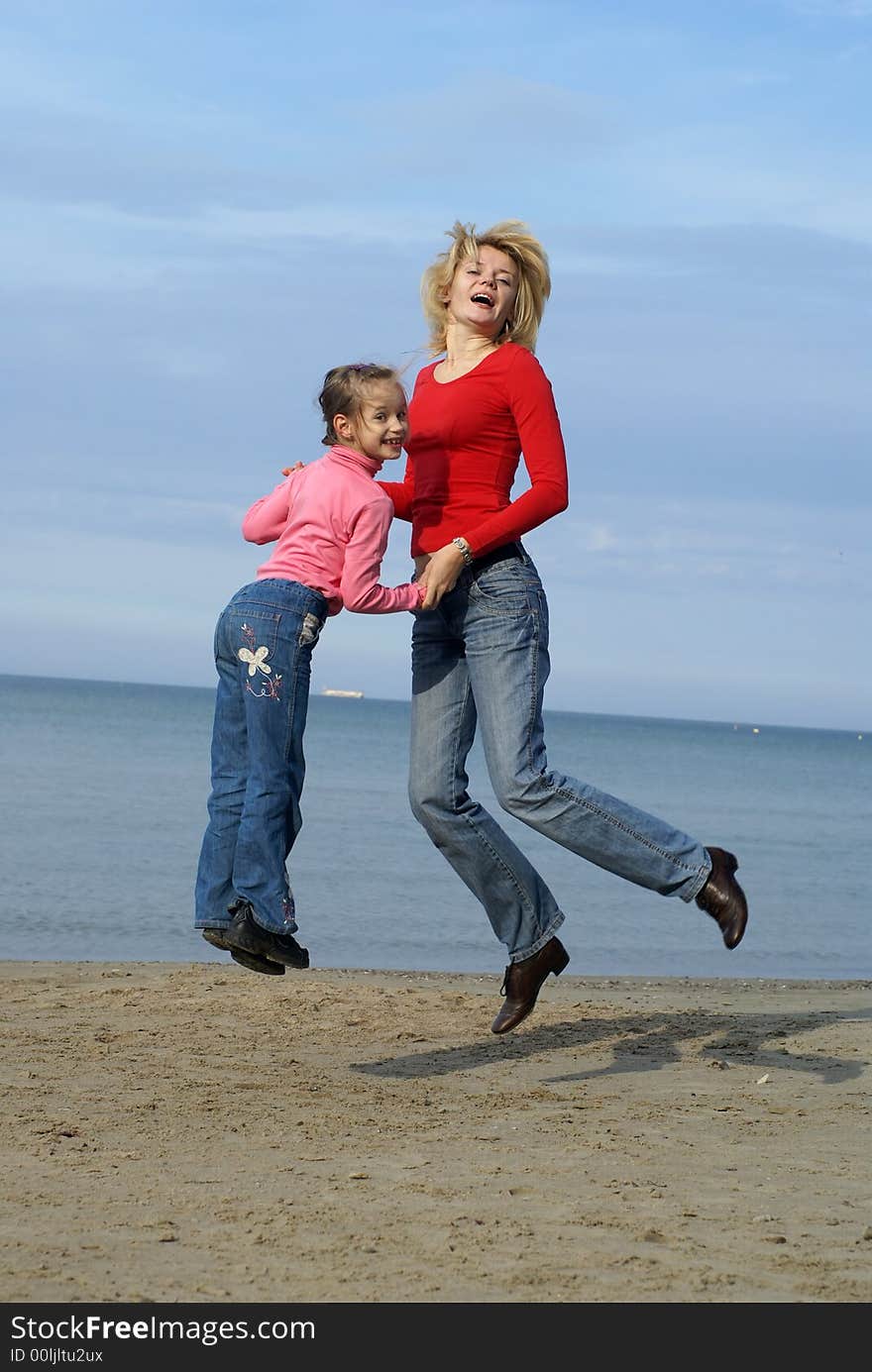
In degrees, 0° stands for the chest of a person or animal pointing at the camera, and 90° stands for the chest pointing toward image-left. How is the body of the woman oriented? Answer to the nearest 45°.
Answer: approximately 45°
